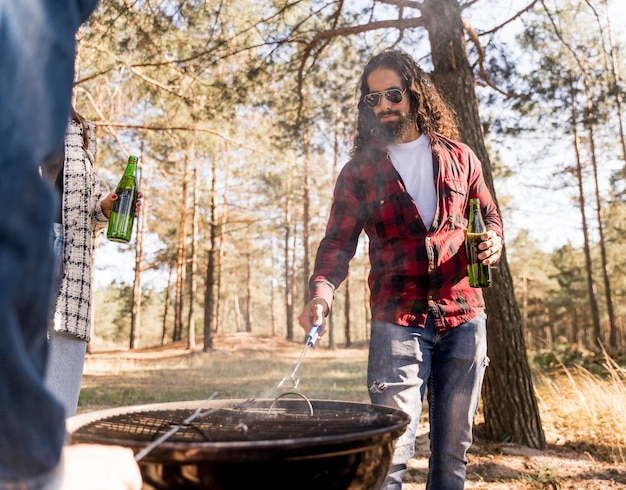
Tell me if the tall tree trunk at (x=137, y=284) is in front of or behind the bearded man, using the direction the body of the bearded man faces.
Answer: behind

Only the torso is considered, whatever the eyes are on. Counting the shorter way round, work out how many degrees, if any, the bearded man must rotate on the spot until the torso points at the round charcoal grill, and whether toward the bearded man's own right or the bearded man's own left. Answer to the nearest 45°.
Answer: approximately 45° to the bearded man's own right

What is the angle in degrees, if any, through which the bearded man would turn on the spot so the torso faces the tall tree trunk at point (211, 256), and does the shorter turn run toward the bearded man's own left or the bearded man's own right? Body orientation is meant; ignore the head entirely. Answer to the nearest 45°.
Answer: approximately 135° to the bearded man's own right

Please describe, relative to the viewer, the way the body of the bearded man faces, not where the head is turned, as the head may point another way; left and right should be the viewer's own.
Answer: facing the viewer

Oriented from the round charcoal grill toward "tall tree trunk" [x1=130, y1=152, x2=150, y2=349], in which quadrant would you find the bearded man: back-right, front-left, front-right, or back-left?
front-right

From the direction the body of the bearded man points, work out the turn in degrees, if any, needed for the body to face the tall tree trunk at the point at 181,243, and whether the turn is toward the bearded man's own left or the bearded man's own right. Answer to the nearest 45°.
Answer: approximately 135° to the bearded man's own right

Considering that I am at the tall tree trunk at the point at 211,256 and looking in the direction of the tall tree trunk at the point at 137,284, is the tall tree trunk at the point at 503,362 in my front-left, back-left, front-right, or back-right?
back-left

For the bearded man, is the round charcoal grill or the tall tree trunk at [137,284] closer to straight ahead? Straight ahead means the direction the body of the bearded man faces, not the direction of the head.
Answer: the round charcoal grill

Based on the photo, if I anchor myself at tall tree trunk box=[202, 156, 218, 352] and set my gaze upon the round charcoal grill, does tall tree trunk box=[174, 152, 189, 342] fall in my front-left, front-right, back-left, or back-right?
back-right

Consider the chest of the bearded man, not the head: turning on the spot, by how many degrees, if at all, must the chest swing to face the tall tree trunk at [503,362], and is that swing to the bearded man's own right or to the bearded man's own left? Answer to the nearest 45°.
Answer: approximately 180°
